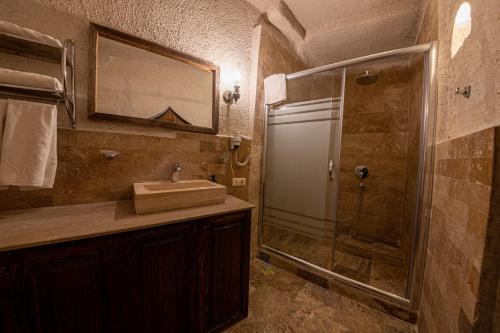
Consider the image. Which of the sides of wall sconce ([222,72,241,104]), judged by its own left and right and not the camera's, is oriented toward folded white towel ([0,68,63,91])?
right

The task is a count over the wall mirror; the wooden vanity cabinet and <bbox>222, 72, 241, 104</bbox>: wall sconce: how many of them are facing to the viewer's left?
0

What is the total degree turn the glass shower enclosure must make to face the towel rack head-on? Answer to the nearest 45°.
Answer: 0° — it already faces it

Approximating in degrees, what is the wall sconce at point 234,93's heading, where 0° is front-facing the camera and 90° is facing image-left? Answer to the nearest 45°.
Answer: approximately 315°

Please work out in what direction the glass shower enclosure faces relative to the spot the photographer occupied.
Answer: facing the viewer and to the left of the viewer

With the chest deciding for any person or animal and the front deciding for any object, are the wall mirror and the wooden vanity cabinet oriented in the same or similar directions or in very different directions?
same or similar directions

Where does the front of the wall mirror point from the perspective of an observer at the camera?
facing the viewer and to the right of the viewer

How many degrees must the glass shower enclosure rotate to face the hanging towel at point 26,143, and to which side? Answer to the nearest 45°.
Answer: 0° — it already faces it

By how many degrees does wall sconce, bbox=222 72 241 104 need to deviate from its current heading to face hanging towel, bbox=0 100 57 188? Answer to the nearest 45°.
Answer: approximately 90° to its right
